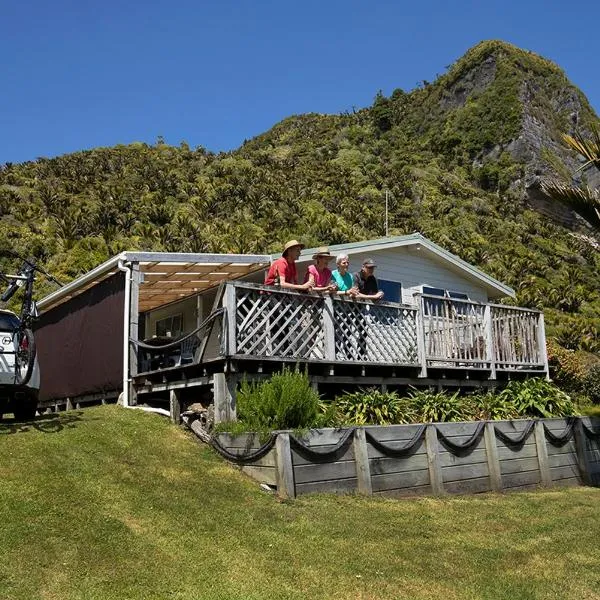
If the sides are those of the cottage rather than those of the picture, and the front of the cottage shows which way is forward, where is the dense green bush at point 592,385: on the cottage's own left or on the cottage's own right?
on the cottage's own left

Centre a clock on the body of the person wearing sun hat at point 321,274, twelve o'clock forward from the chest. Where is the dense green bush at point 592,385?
The dense green bush is roughly at 9 o'clock from the person wearing sun hat.

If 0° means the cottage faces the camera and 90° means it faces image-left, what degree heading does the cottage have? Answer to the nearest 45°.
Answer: approximately 315°

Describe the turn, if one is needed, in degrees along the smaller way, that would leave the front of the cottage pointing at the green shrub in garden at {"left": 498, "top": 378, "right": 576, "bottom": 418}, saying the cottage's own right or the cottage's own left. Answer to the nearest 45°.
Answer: approximately 45° to the cottage's own left

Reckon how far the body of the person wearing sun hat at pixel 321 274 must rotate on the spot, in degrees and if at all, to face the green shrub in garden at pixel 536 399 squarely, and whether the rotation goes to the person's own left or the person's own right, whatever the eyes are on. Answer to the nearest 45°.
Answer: approximately 90° to the person's own left
